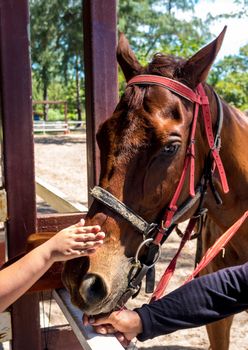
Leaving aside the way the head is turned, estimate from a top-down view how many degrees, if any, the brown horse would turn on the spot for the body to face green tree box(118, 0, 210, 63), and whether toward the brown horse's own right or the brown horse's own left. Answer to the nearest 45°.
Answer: approximately 135° to the brown horse's own right

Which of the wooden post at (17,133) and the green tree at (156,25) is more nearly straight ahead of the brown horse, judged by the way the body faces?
the wooden post

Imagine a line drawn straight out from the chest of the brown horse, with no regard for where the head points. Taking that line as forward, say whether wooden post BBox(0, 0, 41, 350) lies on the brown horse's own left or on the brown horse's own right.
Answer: on the brown horse's own right

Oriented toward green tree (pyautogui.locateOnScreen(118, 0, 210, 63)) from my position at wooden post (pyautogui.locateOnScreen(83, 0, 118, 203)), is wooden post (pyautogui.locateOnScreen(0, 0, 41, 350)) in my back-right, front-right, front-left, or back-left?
back-left

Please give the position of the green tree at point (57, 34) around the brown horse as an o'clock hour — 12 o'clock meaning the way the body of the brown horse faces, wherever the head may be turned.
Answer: The green tree is roughly at 4 o'clock from the brown horse.

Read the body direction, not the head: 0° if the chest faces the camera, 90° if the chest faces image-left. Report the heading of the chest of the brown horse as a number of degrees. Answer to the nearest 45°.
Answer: approximately 45°
